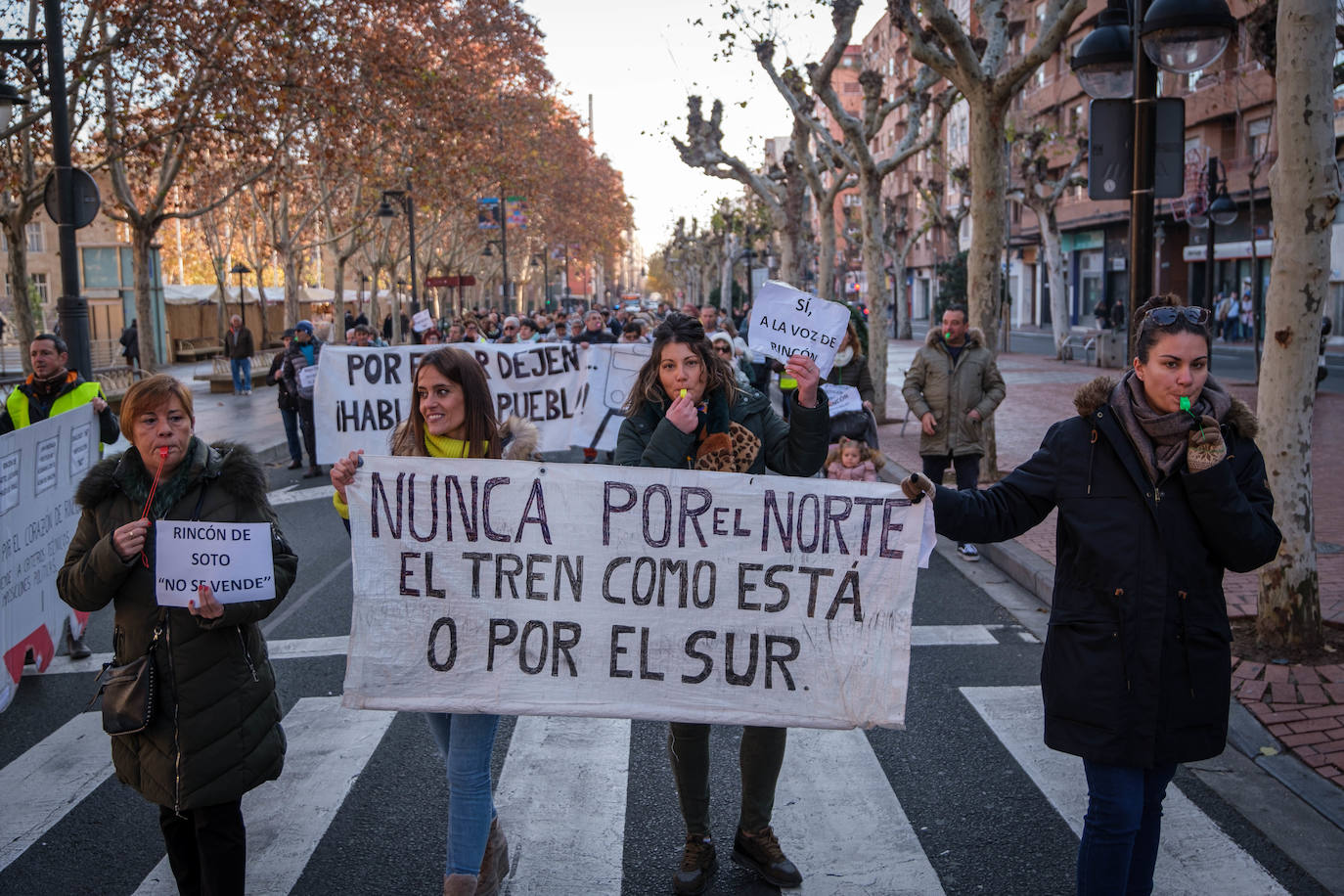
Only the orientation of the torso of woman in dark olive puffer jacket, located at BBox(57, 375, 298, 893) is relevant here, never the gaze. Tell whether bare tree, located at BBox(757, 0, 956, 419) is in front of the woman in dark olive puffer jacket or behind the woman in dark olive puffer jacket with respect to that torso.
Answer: behind

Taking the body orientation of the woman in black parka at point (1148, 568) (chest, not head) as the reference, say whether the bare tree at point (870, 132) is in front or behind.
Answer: behind

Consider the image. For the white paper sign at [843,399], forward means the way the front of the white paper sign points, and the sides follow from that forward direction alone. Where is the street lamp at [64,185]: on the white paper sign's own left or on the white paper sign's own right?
on the white paper sign's own right

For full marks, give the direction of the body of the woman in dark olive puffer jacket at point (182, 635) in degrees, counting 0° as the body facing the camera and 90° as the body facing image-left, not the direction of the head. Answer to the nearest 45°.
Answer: approximately 0°

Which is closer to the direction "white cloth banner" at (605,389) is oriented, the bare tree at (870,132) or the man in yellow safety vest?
the man in yellow safety vest

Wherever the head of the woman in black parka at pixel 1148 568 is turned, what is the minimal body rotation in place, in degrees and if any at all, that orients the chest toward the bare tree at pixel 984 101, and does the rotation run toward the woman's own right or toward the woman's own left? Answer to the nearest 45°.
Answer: approximately 180°

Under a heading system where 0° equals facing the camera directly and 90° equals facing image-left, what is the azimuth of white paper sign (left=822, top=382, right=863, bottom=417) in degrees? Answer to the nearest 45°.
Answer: approximately 0°

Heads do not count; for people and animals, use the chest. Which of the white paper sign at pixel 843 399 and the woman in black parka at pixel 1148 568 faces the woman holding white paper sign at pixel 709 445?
the white paper sign

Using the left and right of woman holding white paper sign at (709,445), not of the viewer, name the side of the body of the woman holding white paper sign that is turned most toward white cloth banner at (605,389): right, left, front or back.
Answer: back
